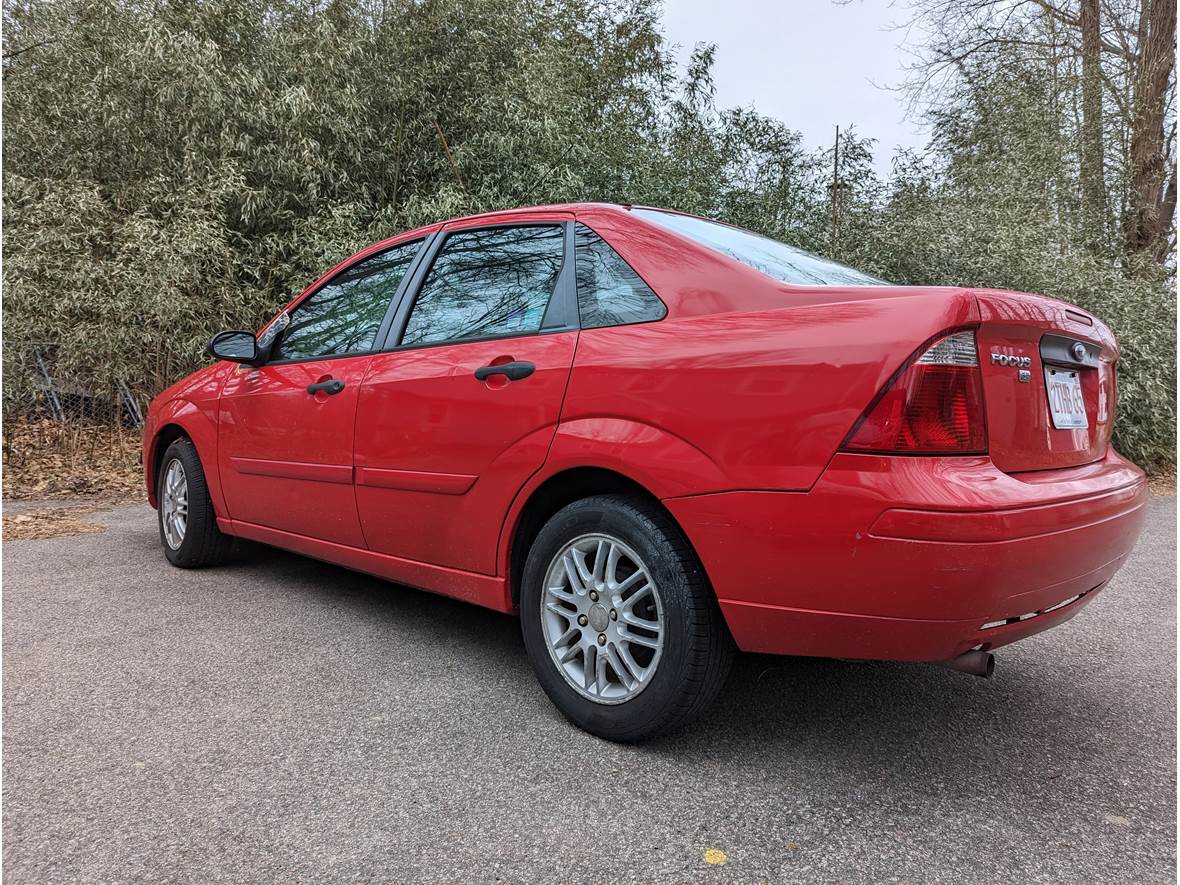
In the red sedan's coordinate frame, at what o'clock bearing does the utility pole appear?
The utility pole is roughly at 2 o'clock from the red sedan.

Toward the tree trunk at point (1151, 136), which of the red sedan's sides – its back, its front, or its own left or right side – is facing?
right

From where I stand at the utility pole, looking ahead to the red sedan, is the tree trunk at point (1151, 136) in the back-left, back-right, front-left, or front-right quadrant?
back-left

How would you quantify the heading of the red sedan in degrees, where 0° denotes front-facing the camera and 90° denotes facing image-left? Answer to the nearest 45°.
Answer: approximately 135°

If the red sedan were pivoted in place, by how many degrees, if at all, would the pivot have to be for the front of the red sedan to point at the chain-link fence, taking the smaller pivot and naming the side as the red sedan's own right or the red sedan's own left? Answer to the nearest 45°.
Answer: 0° — it already faces it

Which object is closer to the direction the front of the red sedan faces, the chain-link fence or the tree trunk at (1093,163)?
the chain-link fence

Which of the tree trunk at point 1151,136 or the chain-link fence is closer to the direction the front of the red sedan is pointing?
the chain-link fence

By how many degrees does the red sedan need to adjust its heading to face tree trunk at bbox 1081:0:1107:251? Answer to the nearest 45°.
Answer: approximately 90° to its right

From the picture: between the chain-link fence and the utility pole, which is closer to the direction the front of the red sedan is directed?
the chain-link fence
